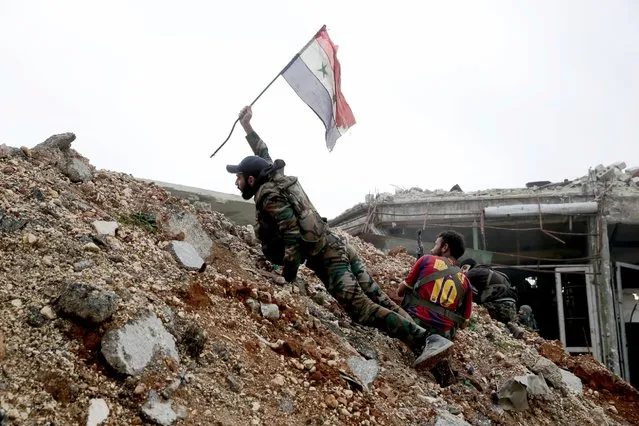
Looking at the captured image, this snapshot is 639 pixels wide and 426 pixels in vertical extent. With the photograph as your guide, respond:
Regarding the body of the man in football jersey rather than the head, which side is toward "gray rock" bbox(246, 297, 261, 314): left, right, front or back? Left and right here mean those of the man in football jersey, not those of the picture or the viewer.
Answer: left

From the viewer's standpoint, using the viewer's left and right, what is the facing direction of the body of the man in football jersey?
facing away from the viewer and to the left of the viewer

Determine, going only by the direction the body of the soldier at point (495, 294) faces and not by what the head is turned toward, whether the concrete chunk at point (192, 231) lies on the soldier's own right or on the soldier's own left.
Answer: on the soldier's own left

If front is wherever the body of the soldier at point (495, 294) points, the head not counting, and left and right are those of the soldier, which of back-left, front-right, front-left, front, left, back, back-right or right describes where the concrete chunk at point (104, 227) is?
front-left

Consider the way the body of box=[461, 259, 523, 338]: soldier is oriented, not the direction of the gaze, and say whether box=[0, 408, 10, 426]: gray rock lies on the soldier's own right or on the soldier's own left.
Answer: on the soldier's own left

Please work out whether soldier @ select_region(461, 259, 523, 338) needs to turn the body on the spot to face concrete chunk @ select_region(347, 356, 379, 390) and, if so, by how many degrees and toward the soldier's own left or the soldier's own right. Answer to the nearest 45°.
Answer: approximately 90° to the soldier's own left

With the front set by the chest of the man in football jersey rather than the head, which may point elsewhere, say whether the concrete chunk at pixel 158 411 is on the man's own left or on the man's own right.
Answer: on the man's own left

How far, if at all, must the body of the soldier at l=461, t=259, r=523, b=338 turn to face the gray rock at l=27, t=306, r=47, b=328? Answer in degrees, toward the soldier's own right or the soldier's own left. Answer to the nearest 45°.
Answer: approximately 45° to the soldier's own left
